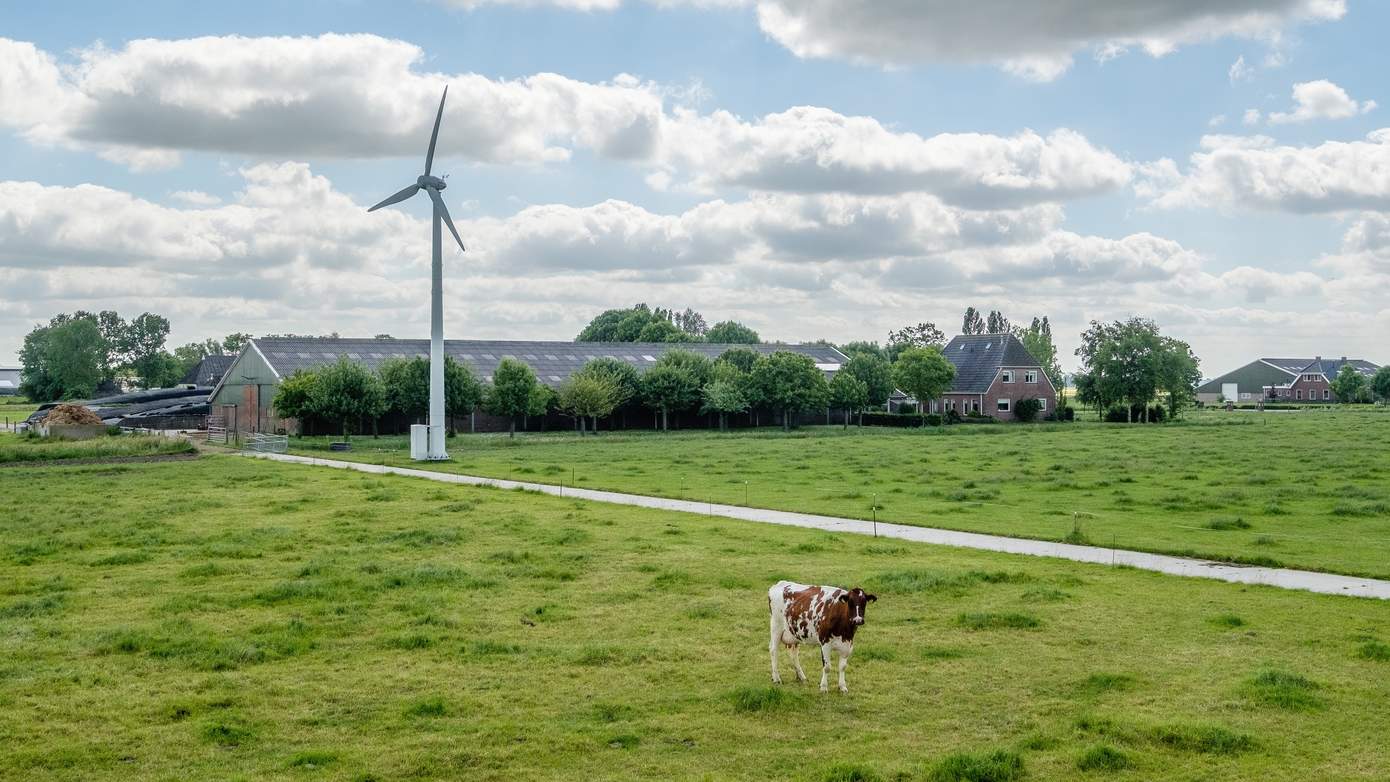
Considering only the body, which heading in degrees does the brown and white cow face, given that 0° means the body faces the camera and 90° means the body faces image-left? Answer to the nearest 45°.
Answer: approximately 315°
